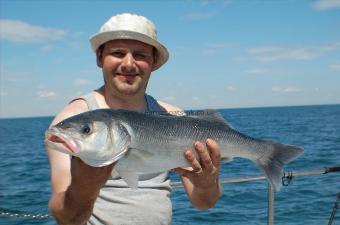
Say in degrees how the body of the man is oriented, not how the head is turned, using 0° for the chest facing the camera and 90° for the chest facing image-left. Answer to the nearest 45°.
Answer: approximately 0°
